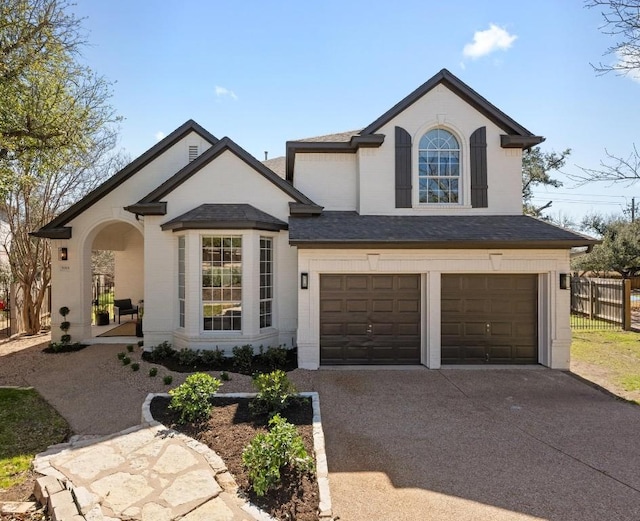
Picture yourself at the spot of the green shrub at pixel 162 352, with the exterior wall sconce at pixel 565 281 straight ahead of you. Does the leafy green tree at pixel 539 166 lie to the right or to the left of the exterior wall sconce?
left

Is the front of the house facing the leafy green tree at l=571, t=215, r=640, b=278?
no

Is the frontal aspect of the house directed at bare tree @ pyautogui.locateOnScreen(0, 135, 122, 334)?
no

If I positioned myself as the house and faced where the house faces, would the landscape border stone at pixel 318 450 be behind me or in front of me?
in front

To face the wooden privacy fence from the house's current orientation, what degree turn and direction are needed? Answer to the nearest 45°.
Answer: approximately 135° to its left

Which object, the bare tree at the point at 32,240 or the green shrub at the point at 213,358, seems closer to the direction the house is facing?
the green shrub

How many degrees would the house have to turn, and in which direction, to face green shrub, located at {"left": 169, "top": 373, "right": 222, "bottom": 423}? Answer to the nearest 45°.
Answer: approximately 45° to its right

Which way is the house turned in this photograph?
toward the camera

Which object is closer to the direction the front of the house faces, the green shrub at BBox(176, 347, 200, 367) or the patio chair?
the green shrub

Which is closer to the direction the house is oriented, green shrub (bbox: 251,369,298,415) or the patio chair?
the green shrub

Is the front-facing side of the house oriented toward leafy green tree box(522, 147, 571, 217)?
no

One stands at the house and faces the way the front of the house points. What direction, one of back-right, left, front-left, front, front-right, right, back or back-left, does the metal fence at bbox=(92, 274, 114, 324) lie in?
back-right
